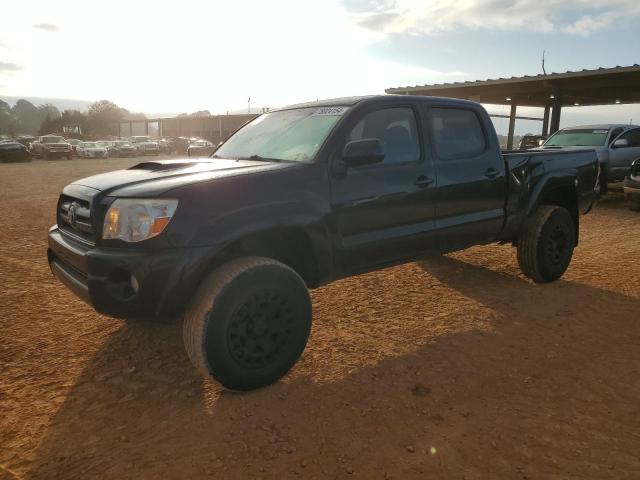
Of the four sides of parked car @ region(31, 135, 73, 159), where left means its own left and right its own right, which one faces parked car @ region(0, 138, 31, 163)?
right

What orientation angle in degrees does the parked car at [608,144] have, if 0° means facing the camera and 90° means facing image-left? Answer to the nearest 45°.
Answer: approximately 45°

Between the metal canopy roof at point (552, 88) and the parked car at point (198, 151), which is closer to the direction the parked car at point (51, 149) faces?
the metal canopy roof

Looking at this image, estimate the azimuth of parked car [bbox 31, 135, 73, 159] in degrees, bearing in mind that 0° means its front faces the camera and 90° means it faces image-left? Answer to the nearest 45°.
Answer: approximately 315°

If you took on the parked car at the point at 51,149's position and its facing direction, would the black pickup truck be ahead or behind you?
ahead

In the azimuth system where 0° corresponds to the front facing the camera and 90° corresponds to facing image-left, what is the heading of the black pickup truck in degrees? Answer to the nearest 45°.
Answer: approximately 45°
